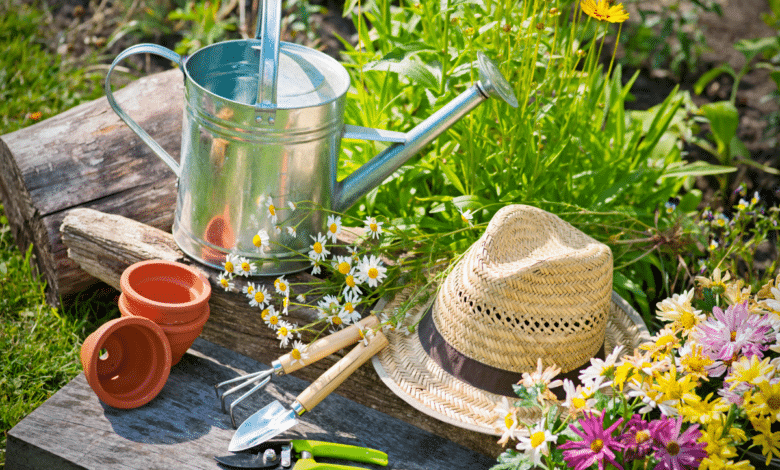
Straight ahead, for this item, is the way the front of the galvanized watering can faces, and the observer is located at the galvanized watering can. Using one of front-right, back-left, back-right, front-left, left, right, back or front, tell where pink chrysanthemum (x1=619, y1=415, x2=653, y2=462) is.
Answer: front-right

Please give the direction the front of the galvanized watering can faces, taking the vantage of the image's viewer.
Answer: facing to the right of the viewer

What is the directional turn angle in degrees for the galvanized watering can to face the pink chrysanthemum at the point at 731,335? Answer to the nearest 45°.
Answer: approximately 45° to its right

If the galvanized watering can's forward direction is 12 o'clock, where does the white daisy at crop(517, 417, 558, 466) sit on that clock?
The white daisy is roughly at 2 o'clock from the galvanized watering can.
